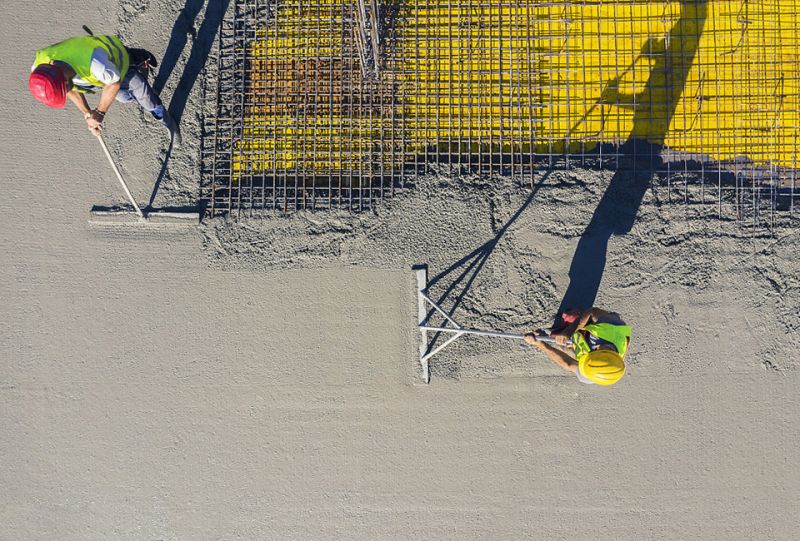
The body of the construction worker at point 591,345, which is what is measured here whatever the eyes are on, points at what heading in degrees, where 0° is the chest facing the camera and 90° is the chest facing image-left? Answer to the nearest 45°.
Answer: approximately 90°
